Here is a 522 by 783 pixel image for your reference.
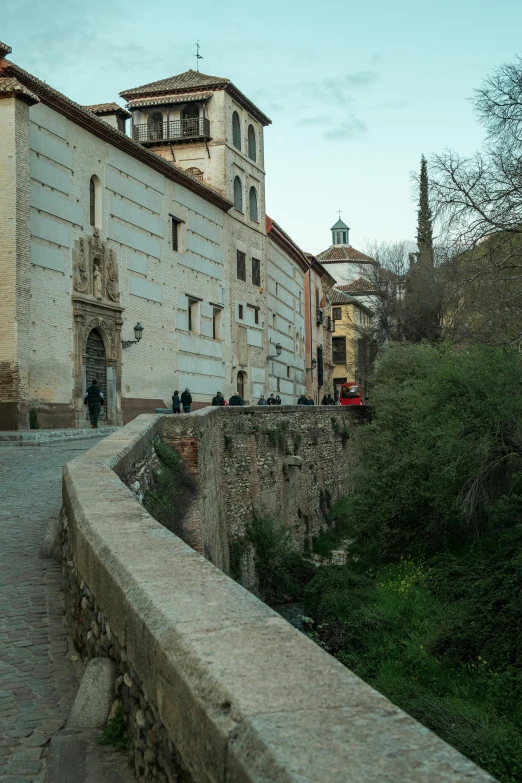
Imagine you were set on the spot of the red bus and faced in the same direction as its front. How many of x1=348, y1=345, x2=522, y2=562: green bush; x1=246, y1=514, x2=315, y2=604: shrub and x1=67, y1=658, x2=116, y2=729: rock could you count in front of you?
3

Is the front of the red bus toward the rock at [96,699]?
yes

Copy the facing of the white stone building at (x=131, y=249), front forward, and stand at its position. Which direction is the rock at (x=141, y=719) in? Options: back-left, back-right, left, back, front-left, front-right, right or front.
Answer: front-right

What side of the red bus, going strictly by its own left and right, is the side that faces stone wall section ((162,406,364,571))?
front

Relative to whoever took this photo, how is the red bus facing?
facing the viewer

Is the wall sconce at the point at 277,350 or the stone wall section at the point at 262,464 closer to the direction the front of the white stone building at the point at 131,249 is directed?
the stone wall section

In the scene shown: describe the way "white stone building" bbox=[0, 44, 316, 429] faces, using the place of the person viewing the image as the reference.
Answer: facing the viewer and to the right of the viewer

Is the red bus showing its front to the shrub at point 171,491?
yes

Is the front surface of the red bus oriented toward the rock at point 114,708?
yes

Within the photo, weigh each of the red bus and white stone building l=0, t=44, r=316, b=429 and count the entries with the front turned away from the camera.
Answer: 0
